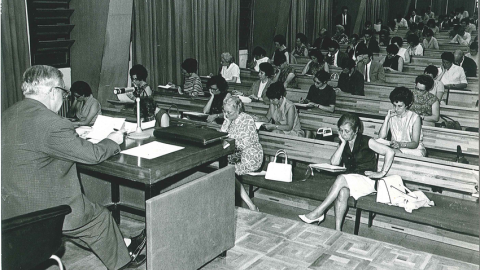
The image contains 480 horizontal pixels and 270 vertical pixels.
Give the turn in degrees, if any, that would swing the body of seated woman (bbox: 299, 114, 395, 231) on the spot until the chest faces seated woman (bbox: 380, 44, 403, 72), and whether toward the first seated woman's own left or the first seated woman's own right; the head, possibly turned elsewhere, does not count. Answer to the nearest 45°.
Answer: approximately 135° to the first seated woman's own right

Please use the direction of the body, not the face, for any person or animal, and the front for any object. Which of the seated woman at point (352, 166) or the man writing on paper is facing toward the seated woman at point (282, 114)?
the man writing on paper

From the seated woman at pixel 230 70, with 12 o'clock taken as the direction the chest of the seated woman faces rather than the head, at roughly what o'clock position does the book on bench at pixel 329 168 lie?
The book on bench is roughly at 10 o'clock from the seated woman.

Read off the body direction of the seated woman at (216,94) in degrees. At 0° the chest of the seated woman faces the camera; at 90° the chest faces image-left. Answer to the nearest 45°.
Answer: approximately 45°

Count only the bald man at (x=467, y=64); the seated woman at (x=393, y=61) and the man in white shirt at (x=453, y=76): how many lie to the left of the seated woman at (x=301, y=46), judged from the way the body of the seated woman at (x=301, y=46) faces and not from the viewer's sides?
3

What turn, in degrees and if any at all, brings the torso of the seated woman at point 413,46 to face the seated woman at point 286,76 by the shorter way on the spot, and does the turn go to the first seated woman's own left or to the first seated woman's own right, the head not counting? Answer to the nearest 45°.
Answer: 0° — they already face them

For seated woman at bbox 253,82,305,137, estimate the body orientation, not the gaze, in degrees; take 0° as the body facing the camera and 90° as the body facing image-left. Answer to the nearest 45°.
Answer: approximately 45°

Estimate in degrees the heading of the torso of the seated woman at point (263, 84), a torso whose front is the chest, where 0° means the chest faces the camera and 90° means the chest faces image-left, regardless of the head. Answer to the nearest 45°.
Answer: approximately 45°

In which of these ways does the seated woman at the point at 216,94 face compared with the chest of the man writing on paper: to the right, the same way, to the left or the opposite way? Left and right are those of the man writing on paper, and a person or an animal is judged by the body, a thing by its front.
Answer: the opposite way

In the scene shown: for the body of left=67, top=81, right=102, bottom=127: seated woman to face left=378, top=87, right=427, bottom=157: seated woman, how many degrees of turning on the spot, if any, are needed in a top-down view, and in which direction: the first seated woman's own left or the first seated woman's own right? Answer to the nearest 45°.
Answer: approximately 90° to the first seated woman's own left

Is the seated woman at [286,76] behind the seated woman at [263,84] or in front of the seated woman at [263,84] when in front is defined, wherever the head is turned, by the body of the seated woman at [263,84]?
behind

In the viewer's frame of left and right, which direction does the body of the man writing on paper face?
facing away from the viewer and to the right of the viewer
